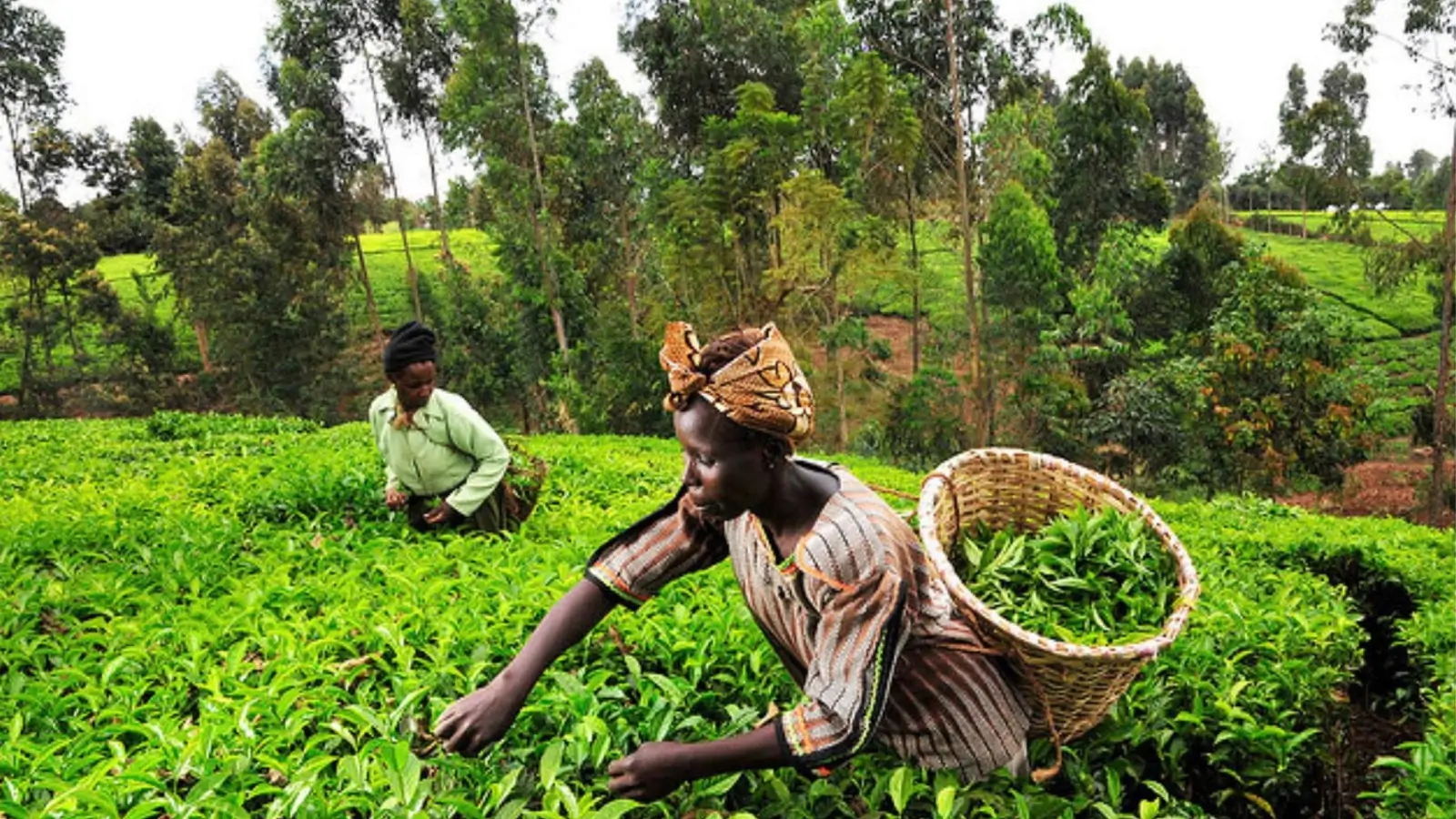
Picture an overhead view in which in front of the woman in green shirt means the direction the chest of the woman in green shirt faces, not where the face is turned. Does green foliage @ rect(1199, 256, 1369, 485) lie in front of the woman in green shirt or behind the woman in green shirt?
behind

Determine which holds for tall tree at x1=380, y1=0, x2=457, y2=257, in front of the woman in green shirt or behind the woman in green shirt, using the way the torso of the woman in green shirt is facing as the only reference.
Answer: behind

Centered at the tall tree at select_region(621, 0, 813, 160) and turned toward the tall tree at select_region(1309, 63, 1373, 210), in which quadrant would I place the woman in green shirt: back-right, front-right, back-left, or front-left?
back-right

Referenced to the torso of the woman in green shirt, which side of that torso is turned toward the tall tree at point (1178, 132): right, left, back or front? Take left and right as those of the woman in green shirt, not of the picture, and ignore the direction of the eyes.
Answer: back

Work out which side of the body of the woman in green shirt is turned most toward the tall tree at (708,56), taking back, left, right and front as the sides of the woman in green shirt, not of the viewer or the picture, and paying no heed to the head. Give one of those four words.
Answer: back

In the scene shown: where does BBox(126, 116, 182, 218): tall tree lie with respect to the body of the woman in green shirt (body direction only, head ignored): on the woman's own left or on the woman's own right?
on the woman's own right

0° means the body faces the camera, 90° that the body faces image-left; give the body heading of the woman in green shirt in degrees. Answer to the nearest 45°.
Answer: approximately 45°

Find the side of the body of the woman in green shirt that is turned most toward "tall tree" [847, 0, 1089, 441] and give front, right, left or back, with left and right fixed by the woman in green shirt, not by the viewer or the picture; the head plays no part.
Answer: back

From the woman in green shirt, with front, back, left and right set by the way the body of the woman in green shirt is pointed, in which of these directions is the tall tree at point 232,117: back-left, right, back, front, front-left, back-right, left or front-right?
back-right

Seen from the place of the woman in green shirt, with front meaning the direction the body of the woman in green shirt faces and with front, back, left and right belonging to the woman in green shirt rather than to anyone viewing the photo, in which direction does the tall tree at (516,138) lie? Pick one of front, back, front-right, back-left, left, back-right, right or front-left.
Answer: back-right

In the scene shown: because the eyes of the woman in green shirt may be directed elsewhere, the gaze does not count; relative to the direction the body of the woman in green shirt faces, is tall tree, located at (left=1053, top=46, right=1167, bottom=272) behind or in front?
behind
